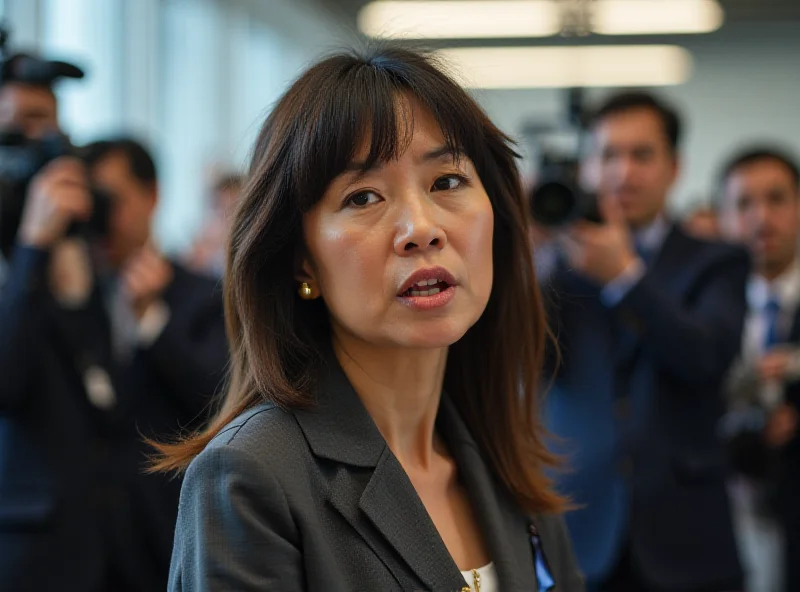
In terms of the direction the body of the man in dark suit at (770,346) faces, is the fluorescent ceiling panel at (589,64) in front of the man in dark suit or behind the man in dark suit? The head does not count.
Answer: behind

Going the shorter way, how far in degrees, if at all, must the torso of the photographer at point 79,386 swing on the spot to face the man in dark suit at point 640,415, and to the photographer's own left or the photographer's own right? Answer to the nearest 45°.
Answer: approximately 45° to the photographer's own left

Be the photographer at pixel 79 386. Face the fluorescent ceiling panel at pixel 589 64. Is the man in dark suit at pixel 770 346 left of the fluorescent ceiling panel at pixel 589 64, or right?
right

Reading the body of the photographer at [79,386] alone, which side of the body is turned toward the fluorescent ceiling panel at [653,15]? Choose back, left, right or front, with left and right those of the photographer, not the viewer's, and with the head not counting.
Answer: left

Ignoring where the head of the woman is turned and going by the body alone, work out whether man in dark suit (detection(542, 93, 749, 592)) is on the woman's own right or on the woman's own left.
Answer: on the woman's own left

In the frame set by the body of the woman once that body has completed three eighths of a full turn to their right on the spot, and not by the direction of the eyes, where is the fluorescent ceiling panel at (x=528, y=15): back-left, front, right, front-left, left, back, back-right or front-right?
right

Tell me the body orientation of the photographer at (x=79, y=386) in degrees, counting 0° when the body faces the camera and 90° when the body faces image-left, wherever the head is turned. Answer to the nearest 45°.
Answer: approximately 315°
